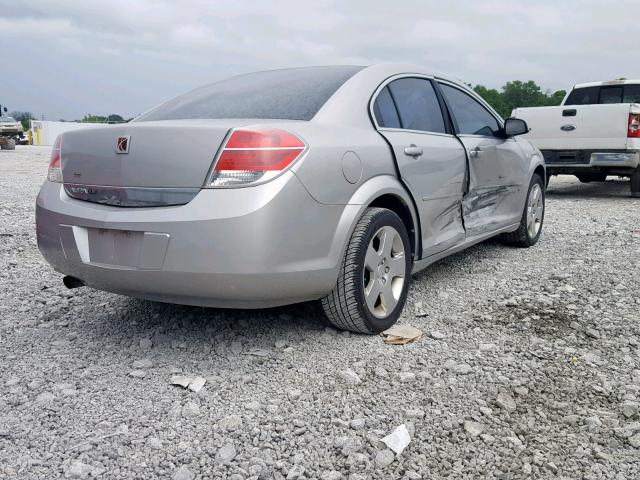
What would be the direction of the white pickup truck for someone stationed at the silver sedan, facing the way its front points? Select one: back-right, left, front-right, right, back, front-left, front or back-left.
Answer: front

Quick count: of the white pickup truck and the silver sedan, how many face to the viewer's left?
0

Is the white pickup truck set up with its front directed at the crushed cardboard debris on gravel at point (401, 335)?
no

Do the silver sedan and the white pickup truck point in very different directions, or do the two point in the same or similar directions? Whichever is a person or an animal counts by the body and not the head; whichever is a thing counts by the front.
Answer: same or similar directions

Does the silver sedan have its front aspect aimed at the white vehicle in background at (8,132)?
no

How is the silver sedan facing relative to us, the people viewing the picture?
facing away from the viewer and to the right of the viewer

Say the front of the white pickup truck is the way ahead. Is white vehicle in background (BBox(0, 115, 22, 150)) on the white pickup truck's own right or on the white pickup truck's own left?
on the white pickup truck's own left

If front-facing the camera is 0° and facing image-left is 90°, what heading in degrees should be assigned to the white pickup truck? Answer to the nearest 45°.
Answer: approximately 225°

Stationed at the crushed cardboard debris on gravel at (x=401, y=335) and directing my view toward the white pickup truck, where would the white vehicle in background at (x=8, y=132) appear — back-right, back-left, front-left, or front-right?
front-left
